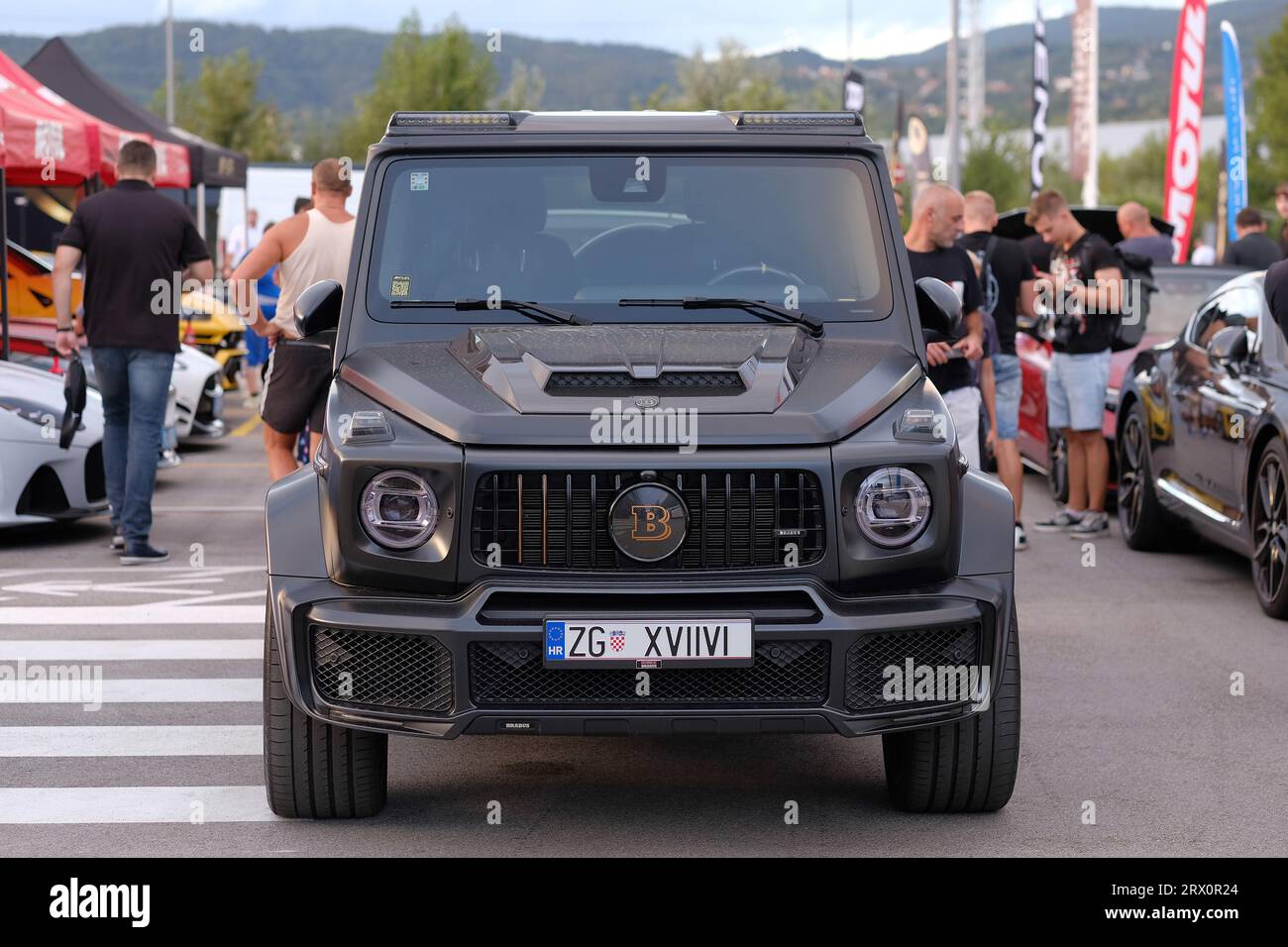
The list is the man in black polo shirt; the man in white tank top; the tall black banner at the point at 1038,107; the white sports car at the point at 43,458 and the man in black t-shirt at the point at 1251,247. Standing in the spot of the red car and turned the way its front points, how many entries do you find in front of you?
3

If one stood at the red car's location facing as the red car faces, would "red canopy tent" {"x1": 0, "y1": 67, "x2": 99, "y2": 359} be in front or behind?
in front

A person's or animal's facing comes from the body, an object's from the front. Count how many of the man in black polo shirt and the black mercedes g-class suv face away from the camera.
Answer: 1

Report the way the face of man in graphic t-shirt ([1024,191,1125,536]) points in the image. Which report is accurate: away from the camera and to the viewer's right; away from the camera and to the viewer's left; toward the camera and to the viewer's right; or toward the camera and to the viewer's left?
toward the camera and to the viewer's left

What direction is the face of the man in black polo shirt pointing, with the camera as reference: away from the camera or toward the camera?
away from the camera

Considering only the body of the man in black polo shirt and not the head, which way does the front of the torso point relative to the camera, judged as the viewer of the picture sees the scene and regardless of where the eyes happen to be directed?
away from the camera

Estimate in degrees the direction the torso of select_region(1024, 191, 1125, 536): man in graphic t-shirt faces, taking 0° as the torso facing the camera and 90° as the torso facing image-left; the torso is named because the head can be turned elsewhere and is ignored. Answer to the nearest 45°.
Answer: approximately 45°

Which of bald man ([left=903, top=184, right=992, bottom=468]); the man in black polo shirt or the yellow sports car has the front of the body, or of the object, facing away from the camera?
the man in black polo shirt

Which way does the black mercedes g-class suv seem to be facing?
toward the camera

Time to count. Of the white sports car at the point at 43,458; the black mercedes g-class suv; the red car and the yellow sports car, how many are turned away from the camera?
0

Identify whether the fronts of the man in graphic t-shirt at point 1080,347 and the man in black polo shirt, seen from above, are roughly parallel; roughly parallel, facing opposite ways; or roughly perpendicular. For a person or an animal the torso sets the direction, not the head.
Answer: roughly perpendicular

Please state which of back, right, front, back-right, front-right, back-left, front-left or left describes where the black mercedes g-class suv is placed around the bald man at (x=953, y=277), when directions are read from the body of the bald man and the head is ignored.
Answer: front-right
